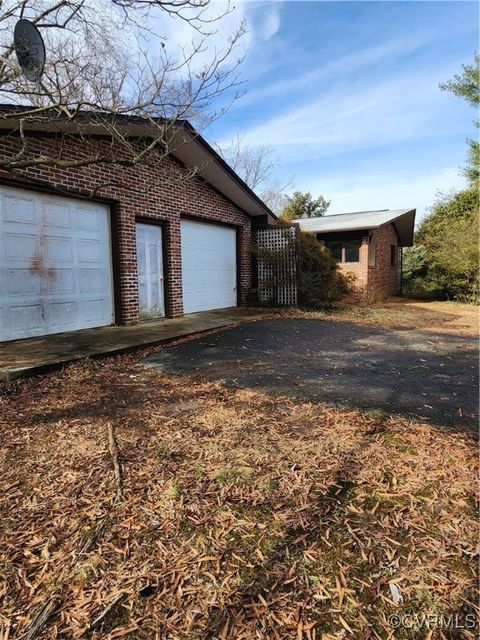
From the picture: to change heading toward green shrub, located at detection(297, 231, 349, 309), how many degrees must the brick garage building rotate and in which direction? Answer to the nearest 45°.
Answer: approximately 90° to its left

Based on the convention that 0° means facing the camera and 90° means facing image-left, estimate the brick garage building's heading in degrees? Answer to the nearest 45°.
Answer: approximately 315°

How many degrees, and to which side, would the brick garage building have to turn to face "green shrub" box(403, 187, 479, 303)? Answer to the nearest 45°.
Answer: approximately 90° to its left

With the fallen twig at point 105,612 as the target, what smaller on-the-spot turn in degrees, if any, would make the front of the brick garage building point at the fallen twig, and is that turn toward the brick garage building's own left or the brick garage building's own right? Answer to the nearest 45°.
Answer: approximately 45° to the brick garage building's own right

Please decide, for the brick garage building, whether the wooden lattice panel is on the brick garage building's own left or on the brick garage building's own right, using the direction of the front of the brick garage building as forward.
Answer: on the brick garage building's own left
